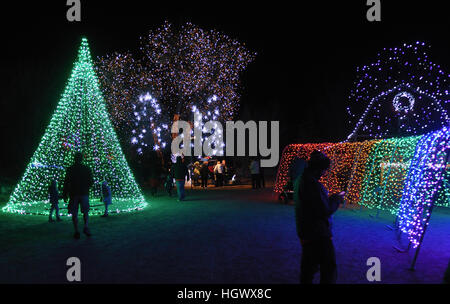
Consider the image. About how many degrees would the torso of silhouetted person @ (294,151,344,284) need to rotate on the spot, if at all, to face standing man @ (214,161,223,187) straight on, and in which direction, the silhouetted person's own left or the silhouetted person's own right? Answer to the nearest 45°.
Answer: approximately 90° to the silhouetted person's own left

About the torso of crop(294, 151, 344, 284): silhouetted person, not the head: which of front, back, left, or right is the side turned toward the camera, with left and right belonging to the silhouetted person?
right

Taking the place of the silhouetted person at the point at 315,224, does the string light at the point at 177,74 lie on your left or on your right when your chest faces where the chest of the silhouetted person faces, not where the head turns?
on your left

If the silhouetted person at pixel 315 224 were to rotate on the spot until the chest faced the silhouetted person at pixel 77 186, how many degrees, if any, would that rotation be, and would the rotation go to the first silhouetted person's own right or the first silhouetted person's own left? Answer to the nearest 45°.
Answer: approximately 135° to the first silhouetted person's own left

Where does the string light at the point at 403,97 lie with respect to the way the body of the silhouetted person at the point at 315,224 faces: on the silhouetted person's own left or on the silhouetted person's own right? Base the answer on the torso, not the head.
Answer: on the silhouetted person's own left

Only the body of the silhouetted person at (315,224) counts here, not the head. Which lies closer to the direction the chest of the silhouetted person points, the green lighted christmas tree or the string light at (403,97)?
the string light

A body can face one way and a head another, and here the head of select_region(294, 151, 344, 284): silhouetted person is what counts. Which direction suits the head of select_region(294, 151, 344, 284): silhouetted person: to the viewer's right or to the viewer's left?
to the viewer's right
